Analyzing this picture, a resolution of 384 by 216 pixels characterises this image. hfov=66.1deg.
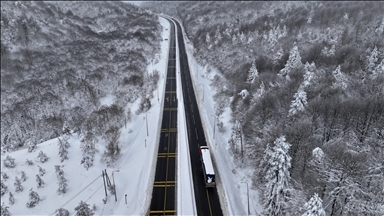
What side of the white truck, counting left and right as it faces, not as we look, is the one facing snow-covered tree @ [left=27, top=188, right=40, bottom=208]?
left

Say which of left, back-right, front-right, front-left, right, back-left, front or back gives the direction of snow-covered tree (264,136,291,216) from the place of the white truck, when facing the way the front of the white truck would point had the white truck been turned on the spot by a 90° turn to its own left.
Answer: back-left

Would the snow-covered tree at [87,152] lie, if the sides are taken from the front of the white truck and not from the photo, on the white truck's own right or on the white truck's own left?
on the white truck's own left

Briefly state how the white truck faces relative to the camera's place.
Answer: facing away from the viewer

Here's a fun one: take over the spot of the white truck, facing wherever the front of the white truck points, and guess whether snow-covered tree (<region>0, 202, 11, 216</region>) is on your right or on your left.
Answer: on your left

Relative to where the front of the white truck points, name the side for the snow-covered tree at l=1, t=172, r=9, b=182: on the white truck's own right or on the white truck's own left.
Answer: on the white truck's own left

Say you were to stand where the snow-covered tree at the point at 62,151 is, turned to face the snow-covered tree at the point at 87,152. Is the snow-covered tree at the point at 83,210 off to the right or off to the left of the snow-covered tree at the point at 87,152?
right

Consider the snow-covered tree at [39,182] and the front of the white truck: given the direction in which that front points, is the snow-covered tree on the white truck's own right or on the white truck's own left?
on the white truck's own left

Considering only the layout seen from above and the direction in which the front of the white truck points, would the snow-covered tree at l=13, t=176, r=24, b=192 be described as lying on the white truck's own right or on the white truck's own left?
on the white truck's own left

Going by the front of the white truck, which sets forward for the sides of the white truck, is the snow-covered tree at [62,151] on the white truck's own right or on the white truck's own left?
on the white truck's own left

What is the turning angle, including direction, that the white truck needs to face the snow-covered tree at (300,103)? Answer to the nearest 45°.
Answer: approximately 90° to its right
